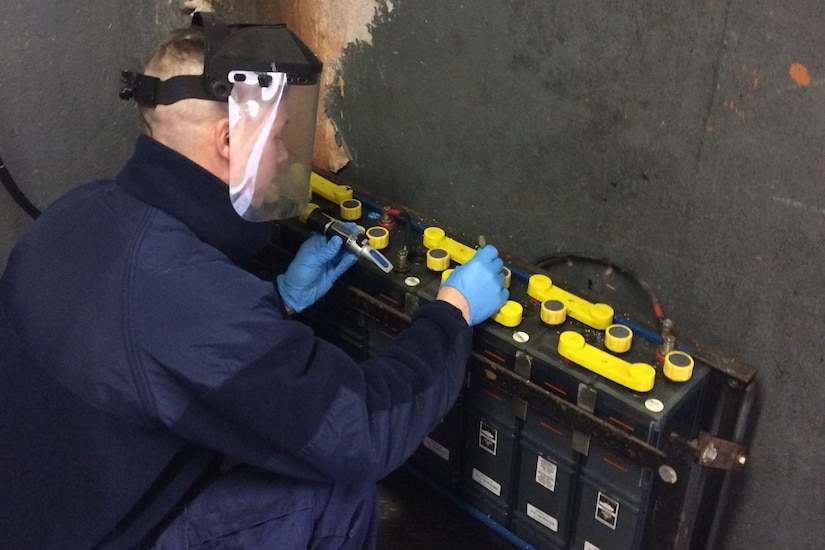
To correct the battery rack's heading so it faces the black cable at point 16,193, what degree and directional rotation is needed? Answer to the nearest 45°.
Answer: approximately 45° to its right

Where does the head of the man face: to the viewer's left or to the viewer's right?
to the viewer's right

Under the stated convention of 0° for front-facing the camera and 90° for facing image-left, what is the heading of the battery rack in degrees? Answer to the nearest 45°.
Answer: approximately 45°

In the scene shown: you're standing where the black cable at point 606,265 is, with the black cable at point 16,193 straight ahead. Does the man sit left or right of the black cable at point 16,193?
left

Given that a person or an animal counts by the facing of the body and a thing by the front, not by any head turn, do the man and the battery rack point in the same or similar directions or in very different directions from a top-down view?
very different directions

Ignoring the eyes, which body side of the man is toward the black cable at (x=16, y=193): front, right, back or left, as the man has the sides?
left

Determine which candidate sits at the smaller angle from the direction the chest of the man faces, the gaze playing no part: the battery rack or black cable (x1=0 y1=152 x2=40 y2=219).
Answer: the battery rack

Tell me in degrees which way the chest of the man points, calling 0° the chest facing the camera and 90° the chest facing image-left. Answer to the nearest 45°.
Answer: approximately 225°

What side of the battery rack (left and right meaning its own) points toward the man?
front

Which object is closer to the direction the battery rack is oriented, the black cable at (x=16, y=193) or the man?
the man

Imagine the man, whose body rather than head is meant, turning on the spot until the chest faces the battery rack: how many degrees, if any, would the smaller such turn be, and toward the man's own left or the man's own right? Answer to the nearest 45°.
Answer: approximately 45° to the man's own right
